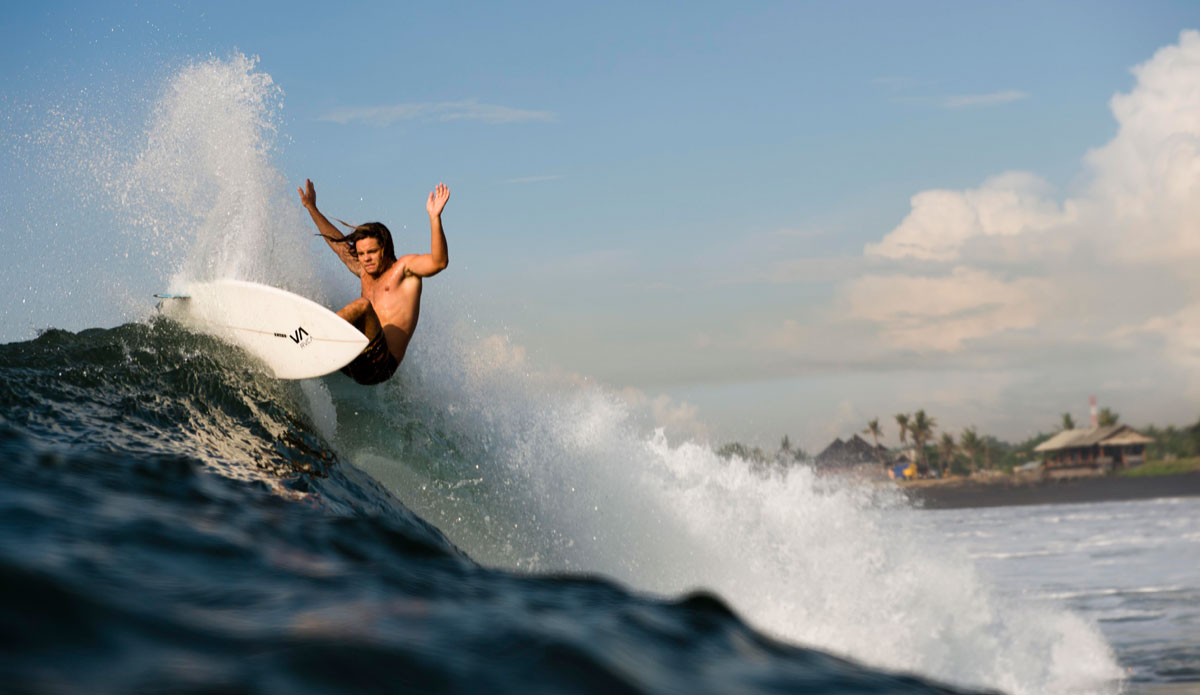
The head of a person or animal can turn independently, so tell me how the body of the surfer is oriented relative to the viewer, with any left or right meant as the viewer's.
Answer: facing the viewer and to the left of the viewer

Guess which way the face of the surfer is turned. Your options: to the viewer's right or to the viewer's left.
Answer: to the viewer's left
